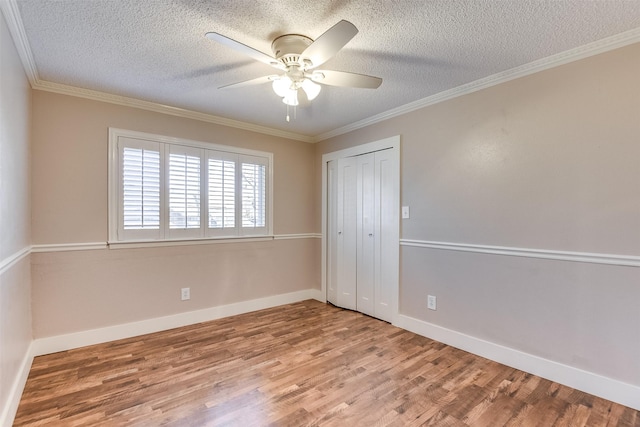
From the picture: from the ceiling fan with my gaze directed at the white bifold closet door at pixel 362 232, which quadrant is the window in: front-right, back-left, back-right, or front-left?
front-left

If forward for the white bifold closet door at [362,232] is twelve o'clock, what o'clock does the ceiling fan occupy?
The ceiling fan is roughly at 11 o'clock from the white bifold closet door.

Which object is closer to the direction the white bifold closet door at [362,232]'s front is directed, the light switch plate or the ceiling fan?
the ceiling fan

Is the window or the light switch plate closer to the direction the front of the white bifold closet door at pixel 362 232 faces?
the window

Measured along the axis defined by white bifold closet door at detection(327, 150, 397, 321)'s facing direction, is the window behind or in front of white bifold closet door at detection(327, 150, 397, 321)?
in front

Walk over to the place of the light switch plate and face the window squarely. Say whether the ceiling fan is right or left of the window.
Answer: left

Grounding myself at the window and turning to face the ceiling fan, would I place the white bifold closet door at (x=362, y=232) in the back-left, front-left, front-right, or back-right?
front-left

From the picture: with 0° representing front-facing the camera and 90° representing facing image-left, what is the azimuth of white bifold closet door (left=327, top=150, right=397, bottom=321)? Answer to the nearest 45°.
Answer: approximately 45°

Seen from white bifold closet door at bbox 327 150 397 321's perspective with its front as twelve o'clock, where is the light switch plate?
The light switch plate is roughly at 9 o'clock from the white bifold closet door.
